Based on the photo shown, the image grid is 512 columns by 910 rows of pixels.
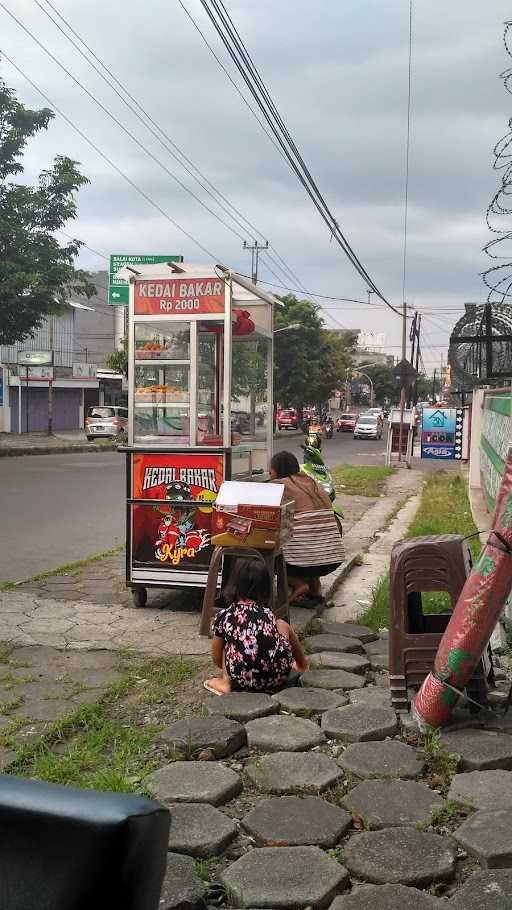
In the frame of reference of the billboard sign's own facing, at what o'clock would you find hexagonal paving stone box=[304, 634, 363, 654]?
The hexagonal paving stone is roughly at 12 o'clock from the billboard sign.

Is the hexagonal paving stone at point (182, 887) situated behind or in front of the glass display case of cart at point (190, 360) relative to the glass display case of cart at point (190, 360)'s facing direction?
in front

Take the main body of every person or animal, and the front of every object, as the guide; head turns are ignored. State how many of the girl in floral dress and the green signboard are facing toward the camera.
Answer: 1

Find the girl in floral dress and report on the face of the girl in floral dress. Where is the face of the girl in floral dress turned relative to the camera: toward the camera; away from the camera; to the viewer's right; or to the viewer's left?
away from the camera

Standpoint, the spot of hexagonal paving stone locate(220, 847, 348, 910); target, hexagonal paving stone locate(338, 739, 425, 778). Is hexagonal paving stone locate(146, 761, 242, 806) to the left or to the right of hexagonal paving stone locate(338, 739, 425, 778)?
left

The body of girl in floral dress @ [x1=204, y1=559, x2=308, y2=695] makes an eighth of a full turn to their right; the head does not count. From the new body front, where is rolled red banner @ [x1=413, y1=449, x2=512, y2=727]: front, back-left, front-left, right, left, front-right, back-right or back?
right

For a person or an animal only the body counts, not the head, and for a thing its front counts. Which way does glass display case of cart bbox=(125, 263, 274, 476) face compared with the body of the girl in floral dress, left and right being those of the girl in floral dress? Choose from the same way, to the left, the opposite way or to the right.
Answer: the opposite way

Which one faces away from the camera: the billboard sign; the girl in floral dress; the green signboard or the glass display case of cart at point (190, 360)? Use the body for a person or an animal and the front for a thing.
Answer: the girl in floral dress

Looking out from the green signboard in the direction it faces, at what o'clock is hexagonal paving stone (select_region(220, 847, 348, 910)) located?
The hexagonal paving stone is roughly at 12 o'clock from the green signboard.

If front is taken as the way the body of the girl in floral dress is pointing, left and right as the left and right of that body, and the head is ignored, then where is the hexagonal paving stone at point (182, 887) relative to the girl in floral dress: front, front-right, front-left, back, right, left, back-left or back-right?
back

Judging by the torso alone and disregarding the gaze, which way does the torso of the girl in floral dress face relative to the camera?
away from the camera

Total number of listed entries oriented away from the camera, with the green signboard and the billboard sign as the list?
0

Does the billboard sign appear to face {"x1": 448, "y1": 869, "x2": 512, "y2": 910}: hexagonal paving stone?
yes

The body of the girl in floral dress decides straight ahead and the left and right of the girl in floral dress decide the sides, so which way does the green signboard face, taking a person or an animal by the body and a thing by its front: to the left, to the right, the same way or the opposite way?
the opposite way
